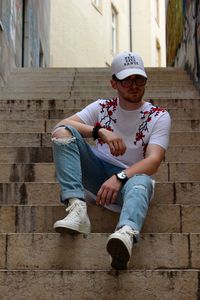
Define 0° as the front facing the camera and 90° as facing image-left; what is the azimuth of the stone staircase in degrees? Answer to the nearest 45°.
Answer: approximately 0°

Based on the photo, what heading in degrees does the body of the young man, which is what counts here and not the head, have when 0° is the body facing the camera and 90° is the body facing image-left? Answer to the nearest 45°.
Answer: approximately 0°
